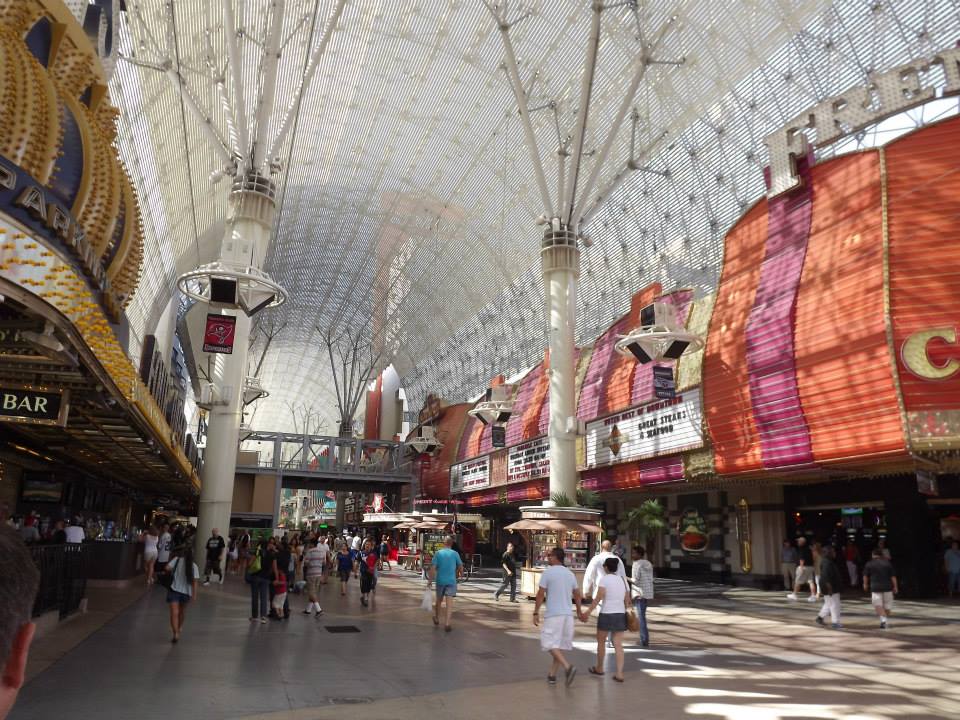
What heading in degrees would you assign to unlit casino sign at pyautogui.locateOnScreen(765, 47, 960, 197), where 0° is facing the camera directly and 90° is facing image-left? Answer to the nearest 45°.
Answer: approximately 45°

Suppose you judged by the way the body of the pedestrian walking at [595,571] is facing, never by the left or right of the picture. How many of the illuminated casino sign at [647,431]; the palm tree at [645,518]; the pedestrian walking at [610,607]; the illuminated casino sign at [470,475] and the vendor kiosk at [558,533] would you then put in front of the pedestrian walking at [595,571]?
4

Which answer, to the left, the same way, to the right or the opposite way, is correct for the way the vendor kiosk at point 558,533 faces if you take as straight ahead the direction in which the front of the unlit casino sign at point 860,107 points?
to the left

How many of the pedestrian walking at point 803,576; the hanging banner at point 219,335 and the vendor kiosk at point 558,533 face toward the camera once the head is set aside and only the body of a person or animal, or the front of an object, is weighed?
2

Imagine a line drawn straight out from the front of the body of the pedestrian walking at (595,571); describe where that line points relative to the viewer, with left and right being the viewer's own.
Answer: facing away from the viewer

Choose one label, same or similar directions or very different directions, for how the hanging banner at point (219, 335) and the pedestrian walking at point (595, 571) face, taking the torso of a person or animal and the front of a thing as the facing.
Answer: very different directions

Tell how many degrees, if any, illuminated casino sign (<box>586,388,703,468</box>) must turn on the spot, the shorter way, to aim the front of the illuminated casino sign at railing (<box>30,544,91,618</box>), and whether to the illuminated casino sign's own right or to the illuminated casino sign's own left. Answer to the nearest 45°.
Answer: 0° — it already faces it

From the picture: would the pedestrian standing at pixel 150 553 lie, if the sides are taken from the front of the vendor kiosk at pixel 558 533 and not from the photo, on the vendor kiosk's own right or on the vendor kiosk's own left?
on the vendor kiosk's own right

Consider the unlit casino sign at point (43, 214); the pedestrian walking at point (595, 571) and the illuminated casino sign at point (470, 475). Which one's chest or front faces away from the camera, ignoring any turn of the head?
the pedestrian walking

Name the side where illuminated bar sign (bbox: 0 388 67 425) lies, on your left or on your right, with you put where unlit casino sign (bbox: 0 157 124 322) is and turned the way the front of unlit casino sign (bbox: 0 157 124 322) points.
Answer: on your left
